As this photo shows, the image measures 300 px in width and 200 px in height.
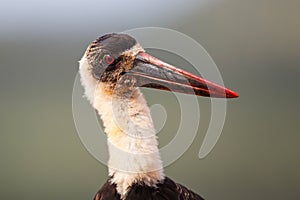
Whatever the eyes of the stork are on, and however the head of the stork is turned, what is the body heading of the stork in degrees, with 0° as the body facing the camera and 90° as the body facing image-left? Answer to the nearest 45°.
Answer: approximately 270°
